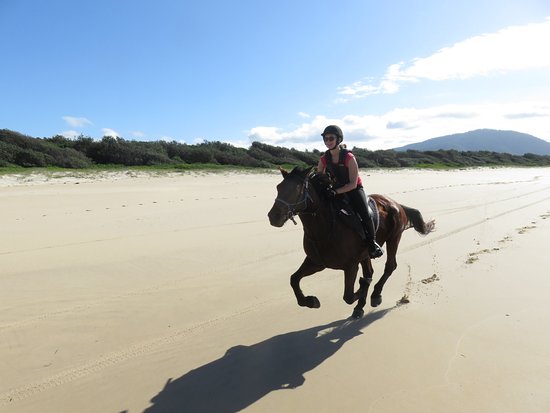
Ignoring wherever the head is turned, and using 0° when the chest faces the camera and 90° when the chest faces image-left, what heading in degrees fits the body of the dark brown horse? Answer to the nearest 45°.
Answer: approximately 45°

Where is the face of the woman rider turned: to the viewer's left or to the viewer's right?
to the viewer's left

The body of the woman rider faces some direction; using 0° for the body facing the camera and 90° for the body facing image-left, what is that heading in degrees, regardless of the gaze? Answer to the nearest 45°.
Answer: approximately 45°
